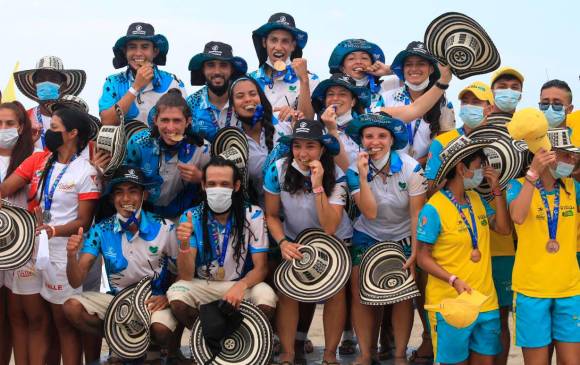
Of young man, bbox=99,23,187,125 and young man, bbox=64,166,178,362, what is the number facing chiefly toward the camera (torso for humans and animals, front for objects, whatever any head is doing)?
2

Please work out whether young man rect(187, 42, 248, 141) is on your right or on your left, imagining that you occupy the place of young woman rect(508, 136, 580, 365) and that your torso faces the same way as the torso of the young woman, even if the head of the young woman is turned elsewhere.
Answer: on your right

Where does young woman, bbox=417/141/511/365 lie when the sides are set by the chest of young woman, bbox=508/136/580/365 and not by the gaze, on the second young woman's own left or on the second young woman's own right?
on the second young woman's own right
